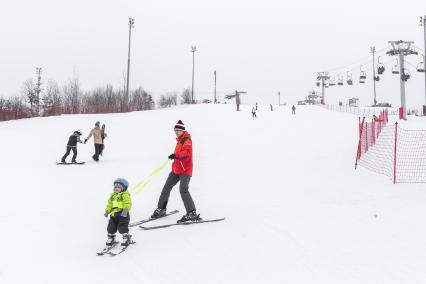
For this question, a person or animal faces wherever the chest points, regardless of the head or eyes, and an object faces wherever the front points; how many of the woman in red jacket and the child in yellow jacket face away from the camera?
0

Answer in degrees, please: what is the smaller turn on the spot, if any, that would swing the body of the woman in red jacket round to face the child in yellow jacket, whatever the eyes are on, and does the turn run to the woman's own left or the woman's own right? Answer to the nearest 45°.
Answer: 0° — they already face them

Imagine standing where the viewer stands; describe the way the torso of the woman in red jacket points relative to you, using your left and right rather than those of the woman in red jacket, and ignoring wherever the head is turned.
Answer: facing the viewer and to the left of the viewer

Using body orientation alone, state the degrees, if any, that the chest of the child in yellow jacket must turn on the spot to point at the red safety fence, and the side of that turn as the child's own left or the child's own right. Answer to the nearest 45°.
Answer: approximately 180°

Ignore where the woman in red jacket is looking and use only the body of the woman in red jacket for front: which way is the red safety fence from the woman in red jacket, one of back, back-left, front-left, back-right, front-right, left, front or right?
back

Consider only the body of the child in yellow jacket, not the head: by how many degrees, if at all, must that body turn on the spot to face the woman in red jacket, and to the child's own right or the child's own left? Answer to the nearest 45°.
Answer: approximately 180°

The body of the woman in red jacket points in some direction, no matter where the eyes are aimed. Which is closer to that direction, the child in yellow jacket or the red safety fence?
the child in yellow jacket
